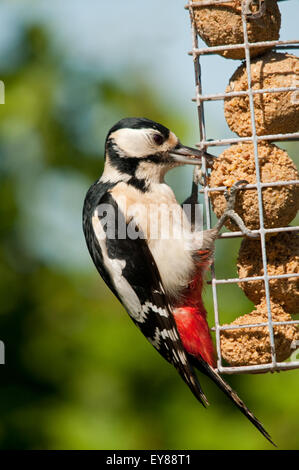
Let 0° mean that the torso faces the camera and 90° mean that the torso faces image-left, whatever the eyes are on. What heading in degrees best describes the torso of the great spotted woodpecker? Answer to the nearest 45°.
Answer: approximately 270°

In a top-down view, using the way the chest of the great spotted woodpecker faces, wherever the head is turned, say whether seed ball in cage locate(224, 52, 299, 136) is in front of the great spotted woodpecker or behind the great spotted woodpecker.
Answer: in front

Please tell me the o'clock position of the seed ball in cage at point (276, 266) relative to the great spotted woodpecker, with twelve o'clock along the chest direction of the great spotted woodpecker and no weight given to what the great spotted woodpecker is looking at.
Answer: The seed ball in cage is roughly at 1 o'clock from the great spotted woodpecker.

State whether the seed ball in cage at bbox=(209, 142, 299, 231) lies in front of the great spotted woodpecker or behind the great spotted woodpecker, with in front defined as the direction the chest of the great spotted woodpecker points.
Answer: in front
